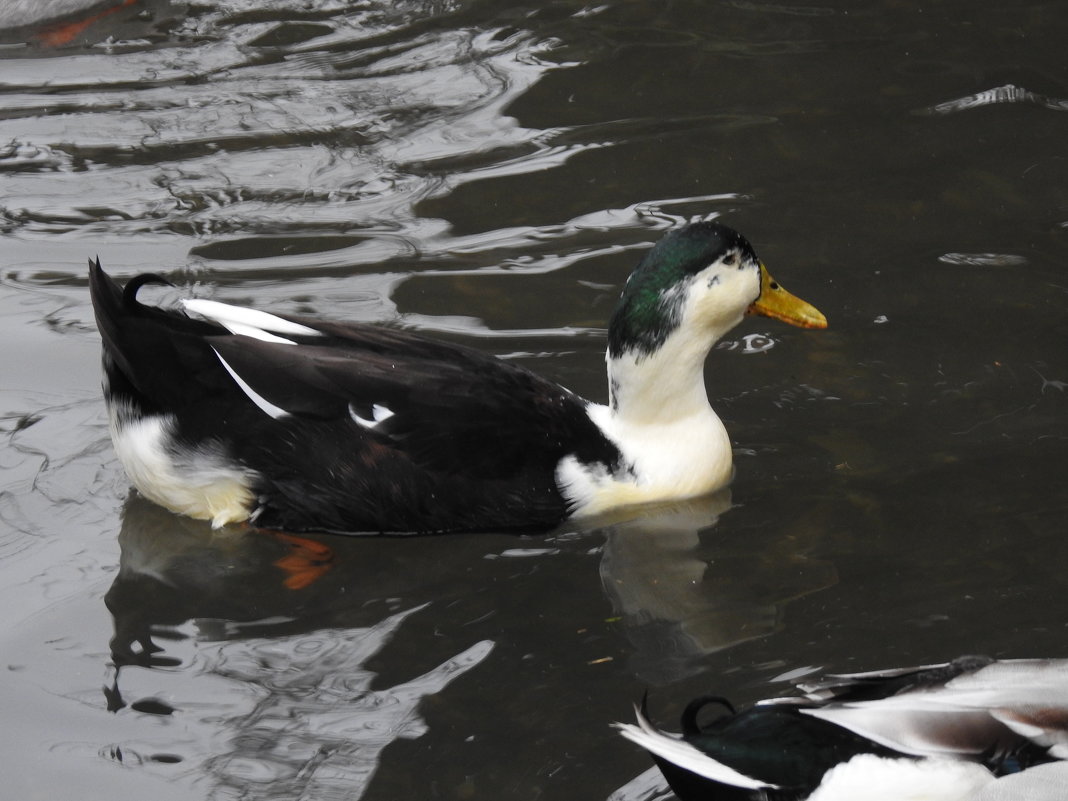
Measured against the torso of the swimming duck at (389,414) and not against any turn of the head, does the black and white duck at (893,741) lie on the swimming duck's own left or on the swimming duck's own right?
on the swimming duck's own right

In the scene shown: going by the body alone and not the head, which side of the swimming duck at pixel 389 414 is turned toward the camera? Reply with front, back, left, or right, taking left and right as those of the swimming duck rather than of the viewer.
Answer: right

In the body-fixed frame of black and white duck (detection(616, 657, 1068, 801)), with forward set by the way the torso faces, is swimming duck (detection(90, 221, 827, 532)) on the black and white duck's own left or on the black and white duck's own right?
on the black and white duck's own left

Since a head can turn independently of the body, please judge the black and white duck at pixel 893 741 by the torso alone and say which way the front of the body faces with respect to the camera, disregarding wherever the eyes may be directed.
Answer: to the viewer's right

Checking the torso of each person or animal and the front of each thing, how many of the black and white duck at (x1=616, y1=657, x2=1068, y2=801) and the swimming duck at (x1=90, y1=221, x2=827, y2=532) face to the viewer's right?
2
